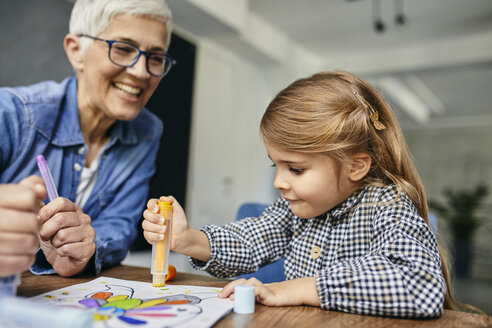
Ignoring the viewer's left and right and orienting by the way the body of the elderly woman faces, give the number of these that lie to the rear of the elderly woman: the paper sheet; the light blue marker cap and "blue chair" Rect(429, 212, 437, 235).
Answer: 0

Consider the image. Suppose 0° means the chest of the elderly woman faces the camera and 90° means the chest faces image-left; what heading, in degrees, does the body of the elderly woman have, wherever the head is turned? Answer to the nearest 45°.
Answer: approximately 315°

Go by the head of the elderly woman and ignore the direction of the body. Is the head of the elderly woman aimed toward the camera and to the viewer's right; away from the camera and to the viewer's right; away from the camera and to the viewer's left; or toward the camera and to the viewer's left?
toward the camera and to the viewer's right

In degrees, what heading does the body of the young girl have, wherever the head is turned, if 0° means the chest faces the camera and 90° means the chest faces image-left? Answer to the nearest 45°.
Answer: approximately 45°

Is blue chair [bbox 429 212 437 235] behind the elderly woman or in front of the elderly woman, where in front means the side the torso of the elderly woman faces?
in front

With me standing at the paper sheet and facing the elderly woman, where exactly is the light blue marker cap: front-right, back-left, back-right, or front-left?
back-right

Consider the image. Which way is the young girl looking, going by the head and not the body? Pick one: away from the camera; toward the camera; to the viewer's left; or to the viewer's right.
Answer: to the viewer's left

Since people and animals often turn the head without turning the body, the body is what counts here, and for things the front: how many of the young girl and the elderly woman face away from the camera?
0

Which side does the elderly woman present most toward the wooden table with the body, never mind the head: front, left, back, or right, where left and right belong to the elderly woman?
front

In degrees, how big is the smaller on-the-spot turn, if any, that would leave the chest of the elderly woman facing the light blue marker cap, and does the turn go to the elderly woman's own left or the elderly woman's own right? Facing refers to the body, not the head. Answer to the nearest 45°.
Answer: approximately 45° to the elderly woman's own right
